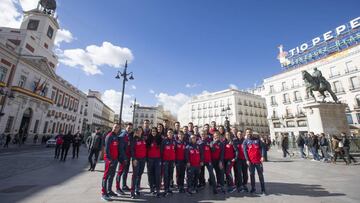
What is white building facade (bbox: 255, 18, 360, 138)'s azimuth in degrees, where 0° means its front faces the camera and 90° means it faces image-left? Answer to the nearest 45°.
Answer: approximately 45°

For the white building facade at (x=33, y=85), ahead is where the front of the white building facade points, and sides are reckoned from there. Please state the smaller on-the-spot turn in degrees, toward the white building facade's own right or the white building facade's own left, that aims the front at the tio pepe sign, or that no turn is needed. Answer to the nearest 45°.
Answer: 0° — it already faces it

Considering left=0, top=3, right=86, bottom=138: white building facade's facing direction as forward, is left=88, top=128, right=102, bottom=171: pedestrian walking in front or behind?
in front

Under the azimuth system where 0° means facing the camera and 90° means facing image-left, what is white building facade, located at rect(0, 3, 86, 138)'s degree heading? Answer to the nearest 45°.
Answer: approximately 315°

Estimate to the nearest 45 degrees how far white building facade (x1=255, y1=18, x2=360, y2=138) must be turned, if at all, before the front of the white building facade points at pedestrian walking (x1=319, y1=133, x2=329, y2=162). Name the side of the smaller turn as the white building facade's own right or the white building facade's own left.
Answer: approximately 45° to the white building facade's own left

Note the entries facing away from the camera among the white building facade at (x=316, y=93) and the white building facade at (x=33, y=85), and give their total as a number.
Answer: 0

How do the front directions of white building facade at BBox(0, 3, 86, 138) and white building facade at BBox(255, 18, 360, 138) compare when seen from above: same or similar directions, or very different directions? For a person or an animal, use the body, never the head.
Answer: very different directions

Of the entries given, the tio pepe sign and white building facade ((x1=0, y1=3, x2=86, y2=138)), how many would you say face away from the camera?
0

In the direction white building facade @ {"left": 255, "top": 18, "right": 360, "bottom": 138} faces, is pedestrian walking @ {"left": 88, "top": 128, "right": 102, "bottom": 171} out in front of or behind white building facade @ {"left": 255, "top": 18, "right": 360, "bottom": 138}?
in front

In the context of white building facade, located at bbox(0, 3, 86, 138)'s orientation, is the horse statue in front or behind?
in front
